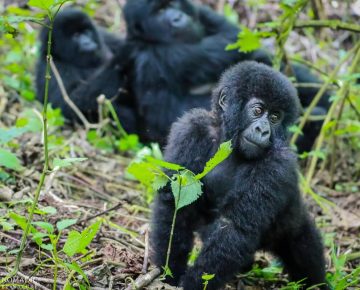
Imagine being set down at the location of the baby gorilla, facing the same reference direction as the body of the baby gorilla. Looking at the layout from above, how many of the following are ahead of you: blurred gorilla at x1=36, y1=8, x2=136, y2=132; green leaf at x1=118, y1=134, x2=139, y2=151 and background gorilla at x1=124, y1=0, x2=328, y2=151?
0

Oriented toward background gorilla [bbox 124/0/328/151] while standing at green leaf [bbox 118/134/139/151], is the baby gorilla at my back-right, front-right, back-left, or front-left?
back-right

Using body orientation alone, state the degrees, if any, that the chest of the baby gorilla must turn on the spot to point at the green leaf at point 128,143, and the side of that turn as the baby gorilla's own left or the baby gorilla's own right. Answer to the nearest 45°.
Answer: approximately 135° to the baby gorilla's own right

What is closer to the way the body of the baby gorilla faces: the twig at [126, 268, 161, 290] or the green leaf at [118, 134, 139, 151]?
the twig

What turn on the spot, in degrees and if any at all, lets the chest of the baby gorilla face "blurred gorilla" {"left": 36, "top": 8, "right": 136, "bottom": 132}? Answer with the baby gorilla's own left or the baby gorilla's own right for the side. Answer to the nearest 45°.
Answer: approximately 135° to the baby gorilla's own right

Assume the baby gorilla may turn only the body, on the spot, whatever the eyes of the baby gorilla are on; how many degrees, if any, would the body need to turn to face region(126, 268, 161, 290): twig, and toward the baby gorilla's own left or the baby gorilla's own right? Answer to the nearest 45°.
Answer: approximately 45° to the baby gorilla's own right

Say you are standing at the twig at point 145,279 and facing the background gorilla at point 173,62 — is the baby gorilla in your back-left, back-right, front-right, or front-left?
front-right

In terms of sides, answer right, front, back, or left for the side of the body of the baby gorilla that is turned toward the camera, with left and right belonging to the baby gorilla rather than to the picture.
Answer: front

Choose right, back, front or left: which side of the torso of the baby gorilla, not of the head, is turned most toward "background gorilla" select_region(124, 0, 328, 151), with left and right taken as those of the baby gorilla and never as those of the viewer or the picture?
back
